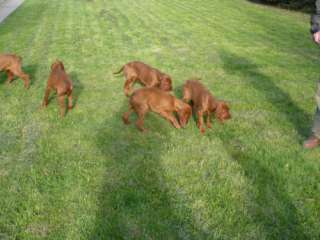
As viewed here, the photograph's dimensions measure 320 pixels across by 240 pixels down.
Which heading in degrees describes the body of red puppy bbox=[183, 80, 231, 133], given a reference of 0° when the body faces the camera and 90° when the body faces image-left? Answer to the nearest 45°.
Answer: approximately 315°

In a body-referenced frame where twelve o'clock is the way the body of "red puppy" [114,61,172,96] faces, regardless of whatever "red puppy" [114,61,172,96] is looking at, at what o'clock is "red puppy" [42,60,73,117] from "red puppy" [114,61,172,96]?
"red puppy" [42,60,73,117] is roughly at 5 o'clock from "red puppy" [114,61,172,96].

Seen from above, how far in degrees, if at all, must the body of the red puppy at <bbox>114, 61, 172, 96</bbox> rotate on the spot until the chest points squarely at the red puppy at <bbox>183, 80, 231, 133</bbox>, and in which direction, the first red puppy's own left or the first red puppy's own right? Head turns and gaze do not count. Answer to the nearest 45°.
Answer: approximately 45° to the first red puppy's own right

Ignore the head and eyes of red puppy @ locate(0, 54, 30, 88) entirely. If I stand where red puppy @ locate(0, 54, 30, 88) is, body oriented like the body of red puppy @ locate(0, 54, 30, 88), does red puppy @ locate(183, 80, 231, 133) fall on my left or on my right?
on my left

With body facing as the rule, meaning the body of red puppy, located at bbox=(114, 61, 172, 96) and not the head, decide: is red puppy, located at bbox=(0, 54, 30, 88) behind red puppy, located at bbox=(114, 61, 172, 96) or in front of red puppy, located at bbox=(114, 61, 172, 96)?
behind

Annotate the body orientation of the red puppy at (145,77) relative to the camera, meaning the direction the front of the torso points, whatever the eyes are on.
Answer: to the viewer's right

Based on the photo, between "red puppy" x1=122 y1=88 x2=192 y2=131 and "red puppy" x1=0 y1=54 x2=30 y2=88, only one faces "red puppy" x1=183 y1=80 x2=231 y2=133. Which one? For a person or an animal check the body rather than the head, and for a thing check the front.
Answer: "red puppy" x1=122 y1=88 x2=192 y2=131

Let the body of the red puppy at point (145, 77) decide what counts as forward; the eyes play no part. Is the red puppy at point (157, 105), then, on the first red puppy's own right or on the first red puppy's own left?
on the first red puppy's own right

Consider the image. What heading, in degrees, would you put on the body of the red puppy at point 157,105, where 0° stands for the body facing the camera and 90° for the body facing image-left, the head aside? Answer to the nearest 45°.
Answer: approximately 270°
